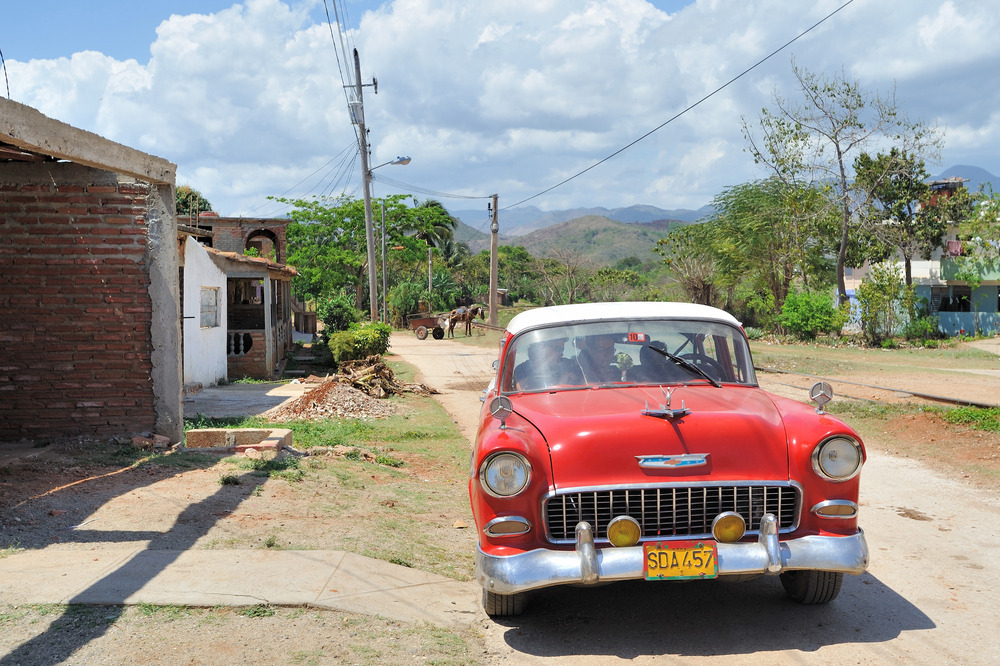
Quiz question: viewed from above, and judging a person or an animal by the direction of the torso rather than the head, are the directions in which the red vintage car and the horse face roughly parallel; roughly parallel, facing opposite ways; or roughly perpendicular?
roughly perpendicular

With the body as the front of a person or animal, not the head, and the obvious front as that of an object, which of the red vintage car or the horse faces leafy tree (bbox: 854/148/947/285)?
the horse

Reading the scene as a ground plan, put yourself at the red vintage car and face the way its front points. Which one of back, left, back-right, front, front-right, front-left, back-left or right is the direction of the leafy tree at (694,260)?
back

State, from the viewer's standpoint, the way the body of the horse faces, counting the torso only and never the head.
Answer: to the viewer's right

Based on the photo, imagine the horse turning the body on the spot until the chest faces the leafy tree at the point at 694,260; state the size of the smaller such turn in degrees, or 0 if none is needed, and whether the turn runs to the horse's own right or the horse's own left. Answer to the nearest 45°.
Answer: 0° — it already faces it

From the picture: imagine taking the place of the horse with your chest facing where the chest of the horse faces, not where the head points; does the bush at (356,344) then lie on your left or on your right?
on your right

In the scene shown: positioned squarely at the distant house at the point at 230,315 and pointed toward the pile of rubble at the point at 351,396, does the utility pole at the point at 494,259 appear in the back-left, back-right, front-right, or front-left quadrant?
back-left

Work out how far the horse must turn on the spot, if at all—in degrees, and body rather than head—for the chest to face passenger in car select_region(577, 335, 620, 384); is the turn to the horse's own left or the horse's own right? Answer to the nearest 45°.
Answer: approximately 90° to the horse's own right

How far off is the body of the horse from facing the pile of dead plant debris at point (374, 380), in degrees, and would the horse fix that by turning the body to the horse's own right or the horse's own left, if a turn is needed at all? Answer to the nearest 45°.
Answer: approximately 90° to the horse's own right

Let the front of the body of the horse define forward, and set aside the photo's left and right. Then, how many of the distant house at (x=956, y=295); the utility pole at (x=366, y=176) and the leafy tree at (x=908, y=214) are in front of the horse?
2

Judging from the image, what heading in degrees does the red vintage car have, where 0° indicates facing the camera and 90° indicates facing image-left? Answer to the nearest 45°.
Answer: approximately 0°

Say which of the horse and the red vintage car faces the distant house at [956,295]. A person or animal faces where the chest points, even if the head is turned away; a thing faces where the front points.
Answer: the horse

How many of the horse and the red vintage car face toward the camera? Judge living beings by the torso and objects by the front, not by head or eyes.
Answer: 1
